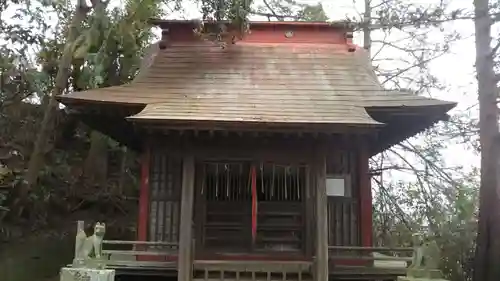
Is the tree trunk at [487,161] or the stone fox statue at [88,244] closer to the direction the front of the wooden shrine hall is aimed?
the stone fox statue

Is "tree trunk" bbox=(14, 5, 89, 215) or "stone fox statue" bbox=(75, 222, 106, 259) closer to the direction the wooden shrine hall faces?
the stone fox statue

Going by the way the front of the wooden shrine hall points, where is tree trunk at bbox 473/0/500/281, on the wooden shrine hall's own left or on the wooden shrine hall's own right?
on the wooden shrine hall's own left

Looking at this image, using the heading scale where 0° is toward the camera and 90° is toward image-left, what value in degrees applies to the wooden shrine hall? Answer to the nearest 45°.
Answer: approximately 0°

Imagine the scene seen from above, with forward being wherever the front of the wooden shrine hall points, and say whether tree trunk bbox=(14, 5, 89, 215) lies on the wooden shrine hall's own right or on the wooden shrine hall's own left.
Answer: on the wooden shrine hall's own right

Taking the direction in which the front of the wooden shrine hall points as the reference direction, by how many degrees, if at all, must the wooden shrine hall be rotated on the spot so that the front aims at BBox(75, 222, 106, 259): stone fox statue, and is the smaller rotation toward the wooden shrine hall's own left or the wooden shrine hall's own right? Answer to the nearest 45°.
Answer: approximately 45° to the wooden shrine hall's own right
